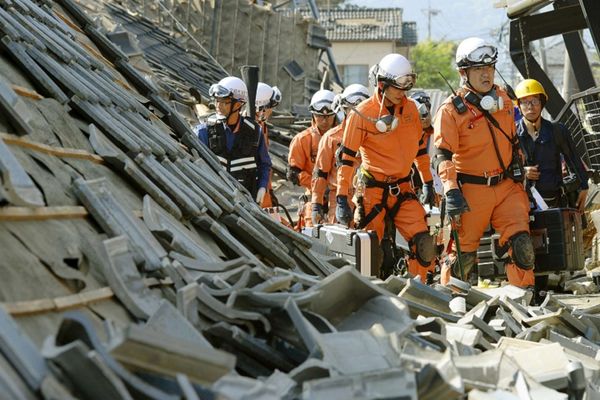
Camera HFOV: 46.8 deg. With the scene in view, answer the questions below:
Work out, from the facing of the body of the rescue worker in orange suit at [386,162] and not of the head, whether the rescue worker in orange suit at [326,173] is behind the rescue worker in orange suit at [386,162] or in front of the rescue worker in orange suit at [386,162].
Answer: behind

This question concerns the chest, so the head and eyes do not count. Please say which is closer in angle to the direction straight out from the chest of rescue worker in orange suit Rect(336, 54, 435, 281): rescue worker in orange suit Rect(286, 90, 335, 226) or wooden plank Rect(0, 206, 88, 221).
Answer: the wooden plank

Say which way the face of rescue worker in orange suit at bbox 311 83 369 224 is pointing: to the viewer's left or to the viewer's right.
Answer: to the viewer's left

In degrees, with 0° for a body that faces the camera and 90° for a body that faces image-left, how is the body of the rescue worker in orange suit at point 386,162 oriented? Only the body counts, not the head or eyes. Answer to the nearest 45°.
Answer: approximately 315°

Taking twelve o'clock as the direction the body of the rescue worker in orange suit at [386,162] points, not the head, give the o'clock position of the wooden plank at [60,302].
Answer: The wooden plank is roughly at 2 o'clock from the rescue worker in orange suit.
